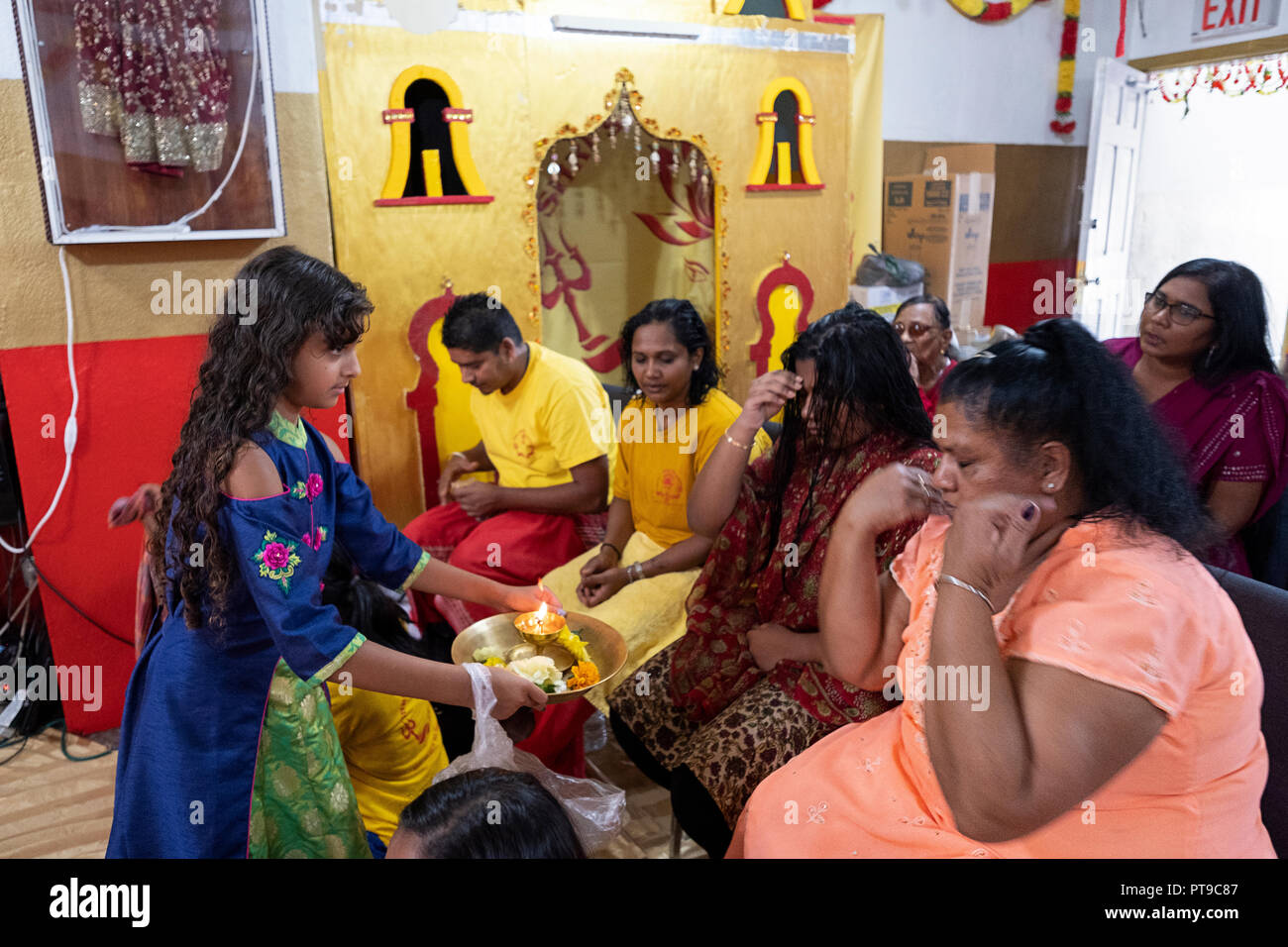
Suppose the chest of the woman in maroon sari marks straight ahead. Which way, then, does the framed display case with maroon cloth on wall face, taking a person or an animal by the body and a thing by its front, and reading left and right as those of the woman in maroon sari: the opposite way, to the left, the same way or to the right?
to the left

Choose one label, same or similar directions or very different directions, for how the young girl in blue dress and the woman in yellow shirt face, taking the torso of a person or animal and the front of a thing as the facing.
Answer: very different directions

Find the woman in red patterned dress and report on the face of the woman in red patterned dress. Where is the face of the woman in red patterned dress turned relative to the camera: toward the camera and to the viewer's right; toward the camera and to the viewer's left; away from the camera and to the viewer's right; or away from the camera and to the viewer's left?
toward the camera and to the viewer's left

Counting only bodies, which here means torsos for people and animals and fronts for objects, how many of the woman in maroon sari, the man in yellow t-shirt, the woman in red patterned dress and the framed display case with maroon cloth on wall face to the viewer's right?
0

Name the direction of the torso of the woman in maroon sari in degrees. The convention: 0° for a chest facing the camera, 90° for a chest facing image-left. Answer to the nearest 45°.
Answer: approximately 45°

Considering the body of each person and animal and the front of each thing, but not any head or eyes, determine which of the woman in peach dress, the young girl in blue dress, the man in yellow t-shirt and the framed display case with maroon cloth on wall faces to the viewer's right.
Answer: the young girl in blue dress

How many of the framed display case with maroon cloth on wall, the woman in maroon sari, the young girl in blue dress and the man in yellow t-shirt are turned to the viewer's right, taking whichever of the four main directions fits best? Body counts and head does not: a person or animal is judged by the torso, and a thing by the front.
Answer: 1

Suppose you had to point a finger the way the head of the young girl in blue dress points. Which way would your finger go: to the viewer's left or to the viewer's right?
to the viewer's right

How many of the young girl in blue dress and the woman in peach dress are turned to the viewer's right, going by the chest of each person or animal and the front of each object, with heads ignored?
1

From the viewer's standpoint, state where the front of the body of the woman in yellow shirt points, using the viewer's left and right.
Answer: facing the viewer and to the left of the viewer

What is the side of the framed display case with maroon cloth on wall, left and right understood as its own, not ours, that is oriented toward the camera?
front

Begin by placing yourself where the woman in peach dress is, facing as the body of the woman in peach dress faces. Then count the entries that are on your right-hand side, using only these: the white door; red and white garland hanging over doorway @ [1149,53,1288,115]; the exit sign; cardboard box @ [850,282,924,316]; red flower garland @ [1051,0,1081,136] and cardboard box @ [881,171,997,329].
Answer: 6

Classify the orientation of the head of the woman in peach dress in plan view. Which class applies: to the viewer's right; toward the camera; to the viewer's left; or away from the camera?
to the viewer's left

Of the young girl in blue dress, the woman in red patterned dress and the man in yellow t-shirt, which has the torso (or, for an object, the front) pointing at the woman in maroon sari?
the young girl in blue dress

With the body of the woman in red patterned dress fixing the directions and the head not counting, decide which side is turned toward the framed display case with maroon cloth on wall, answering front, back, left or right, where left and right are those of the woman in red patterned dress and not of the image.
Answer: right

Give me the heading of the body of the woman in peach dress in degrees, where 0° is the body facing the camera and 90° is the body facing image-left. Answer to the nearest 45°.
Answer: approximately 90°

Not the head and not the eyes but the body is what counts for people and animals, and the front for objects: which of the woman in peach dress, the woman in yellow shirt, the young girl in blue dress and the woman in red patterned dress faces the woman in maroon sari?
the young girl in blue dress

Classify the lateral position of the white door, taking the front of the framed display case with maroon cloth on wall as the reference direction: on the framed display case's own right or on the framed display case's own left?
on the framed display case's own left

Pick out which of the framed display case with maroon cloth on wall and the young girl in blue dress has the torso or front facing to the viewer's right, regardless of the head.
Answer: the young girl in blue dress

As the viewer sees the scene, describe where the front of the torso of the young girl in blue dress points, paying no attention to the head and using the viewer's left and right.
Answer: facing to the right of the viewer

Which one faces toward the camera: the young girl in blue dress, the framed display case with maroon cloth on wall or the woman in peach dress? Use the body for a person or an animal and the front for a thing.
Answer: the framed display case with maroon cloth on wall
